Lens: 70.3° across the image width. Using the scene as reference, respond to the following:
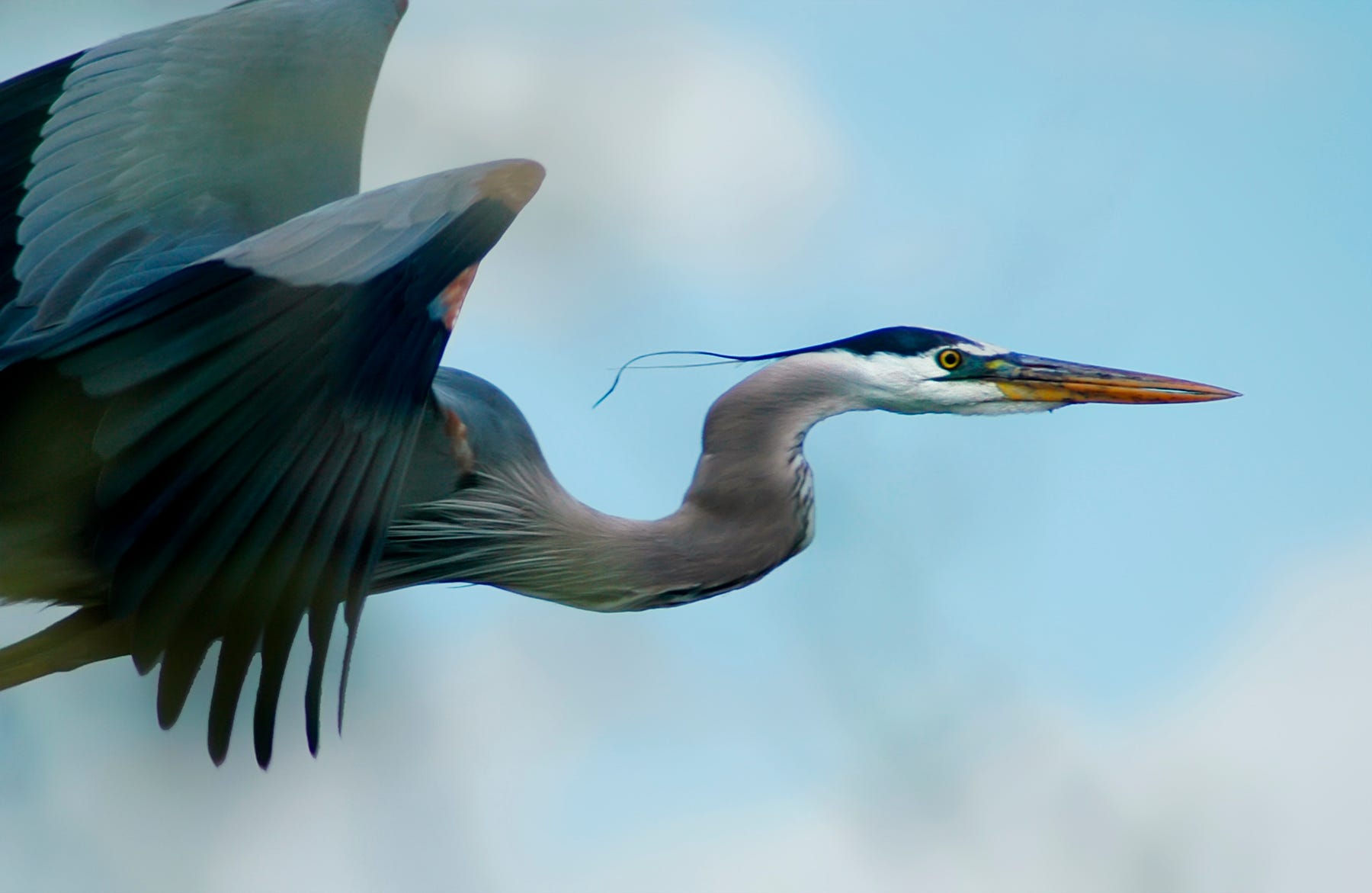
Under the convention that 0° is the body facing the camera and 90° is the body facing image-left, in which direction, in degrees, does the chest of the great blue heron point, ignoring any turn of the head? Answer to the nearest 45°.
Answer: approximately 270°
